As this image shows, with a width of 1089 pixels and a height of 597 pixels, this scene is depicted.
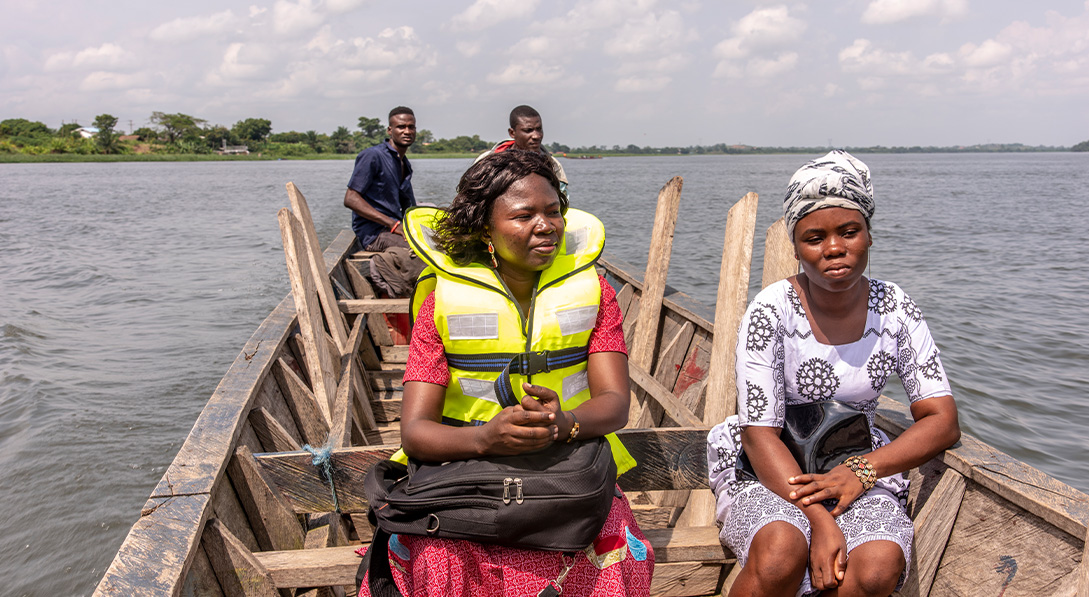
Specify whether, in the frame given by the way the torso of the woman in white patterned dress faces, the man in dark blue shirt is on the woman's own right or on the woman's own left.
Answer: on the woman's own right

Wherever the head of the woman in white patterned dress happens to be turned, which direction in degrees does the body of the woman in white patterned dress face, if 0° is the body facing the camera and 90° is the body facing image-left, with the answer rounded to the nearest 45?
approximately 0°

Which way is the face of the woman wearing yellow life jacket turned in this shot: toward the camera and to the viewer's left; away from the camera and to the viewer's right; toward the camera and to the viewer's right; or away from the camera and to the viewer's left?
toward the camera and to the viewer's right

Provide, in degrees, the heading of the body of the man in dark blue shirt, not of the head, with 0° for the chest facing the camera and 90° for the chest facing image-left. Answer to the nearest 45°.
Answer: approximately 315°

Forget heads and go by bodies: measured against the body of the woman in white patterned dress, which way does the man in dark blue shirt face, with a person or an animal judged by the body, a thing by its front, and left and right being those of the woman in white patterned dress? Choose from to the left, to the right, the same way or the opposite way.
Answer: to the left

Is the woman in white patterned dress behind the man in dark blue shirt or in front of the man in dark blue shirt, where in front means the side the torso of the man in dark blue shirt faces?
in front

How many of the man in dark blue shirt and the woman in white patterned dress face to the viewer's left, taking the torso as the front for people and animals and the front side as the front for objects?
0

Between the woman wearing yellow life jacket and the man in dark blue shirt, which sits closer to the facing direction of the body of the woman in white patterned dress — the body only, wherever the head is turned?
the woman wearing yellow life jacket

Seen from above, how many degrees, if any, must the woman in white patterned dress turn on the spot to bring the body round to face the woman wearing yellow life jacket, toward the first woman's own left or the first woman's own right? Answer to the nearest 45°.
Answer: approximately 45° to the first woman's own right

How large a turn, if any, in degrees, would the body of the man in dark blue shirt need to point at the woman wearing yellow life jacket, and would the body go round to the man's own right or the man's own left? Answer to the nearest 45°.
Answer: approximately 45° to the man's own right
